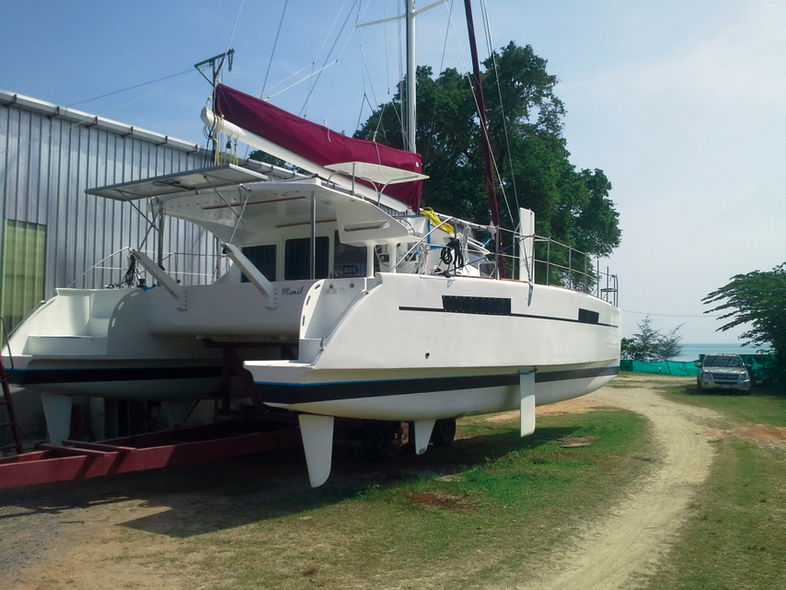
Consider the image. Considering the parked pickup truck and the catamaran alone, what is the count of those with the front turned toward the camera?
1

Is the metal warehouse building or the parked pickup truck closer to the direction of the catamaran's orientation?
the parked pickup truck

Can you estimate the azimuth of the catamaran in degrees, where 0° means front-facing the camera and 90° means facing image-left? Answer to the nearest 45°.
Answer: approximately 225°

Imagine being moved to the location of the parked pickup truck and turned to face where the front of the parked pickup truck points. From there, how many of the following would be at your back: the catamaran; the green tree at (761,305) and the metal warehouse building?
1

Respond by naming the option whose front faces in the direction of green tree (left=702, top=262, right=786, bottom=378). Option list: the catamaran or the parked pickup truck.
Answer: the catamaran

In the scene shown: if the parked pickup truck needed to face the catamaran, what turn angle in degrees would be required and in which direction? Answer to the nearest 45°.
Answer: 0° — it already faces it

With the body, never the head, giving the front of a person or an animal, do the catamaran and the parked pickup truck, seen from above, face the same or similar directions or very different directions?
very different directions

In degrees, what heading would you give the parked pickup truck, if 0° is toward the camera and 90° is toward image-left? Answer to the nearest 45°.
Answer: approximately 0°

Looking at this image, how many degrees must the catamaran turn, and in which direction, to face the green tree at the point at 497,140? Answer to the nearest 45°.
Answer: approximately 45° to its left

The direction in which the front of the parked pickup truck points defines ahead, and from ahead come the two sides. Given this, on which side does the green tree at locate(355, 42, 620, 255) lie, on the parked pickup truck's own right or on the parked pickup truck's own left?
on the parked pickup truck's own right

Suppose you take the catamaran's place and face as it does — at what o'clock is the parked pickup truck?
The parked pickup truck is roughly at 12 o'clock from the catamaran.
